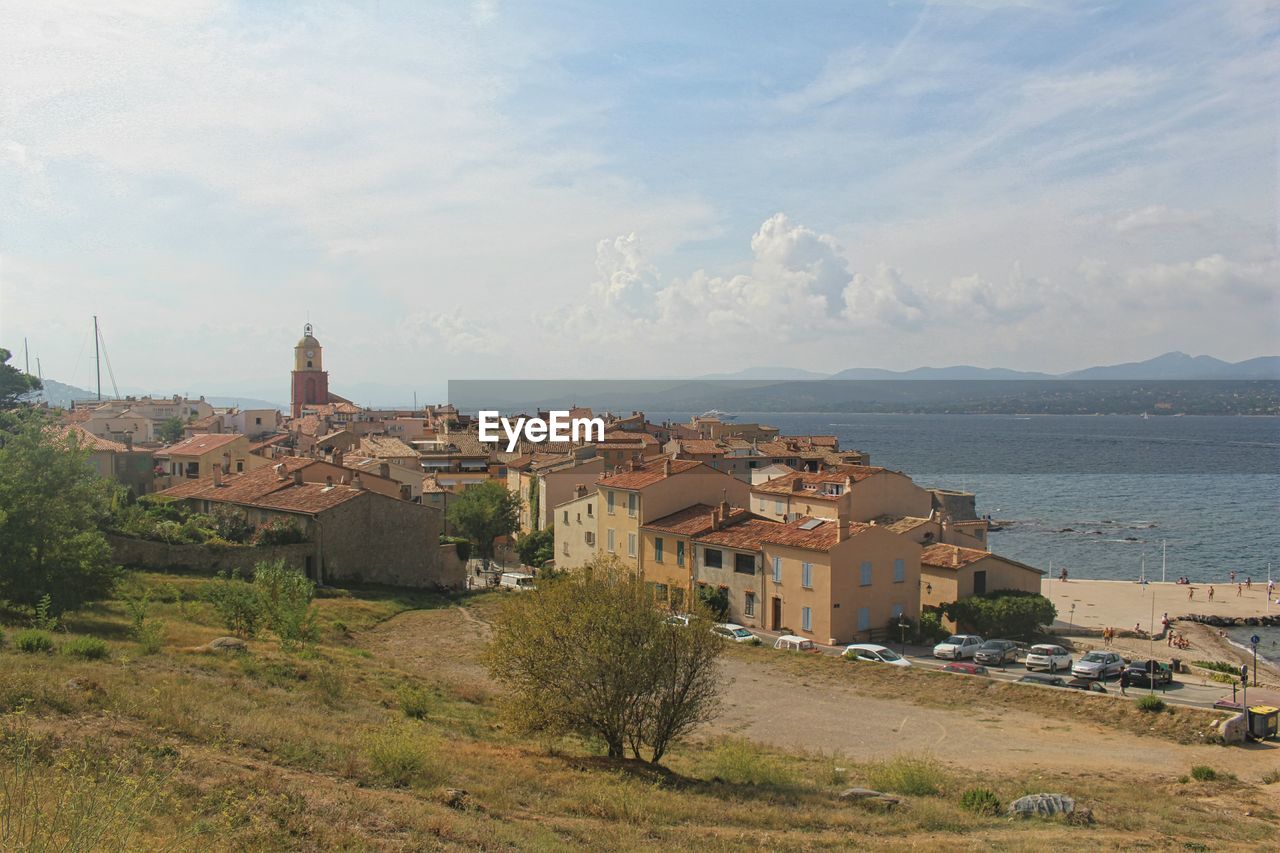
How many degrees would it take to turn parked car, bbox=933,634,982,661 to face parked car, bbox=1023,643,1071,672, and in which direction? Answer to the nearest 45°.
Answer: approximately 135° to its left

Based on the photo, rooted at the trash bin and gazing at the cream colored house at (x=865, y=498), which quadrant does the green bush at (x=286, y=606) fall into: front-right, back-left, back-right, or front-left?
front-left

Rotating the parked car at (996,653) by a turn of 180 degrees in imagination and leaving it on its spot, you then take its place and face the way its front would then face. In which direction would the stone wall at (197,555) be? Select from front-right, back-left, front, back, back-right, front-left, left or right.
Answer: back-left

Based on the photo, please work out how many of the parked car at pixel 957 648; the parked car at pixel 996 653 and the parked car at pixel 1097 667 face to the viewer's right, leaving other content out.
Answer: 0

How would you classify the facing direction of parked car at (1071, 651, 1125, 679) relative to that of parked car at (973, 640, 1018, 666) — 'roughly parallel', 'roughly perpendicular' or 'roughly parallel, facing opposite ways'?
roughly parallel

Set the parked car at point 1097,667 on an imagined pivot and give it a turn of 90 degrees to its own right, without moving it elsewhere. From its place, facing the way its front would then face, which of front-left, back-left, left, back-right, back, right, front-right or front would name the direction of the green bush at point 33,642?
left

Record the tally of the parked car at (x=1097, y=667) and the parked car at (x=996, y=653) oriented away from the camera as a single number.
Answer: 0

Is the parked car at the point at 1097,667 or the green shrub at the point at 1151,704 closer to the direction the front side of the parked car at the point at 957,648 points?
the green shrub

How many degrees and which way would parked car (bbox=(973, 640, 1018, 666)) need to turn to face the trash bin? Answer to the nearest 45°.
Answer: approximately 90° to its left

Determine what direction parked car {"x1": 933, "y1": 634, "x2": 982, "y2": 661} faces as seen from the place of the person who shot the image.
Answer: facing the viewer and to the left of the viewer

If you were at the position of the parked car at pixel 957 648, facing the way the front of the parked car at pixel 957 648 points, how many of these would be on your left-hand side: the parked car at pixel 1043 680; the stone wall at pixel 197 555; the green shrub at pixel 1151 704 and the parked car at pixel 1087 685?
3

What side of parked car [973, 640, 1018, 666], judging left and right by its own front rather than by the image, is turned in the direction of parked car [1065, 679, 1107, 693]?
left
